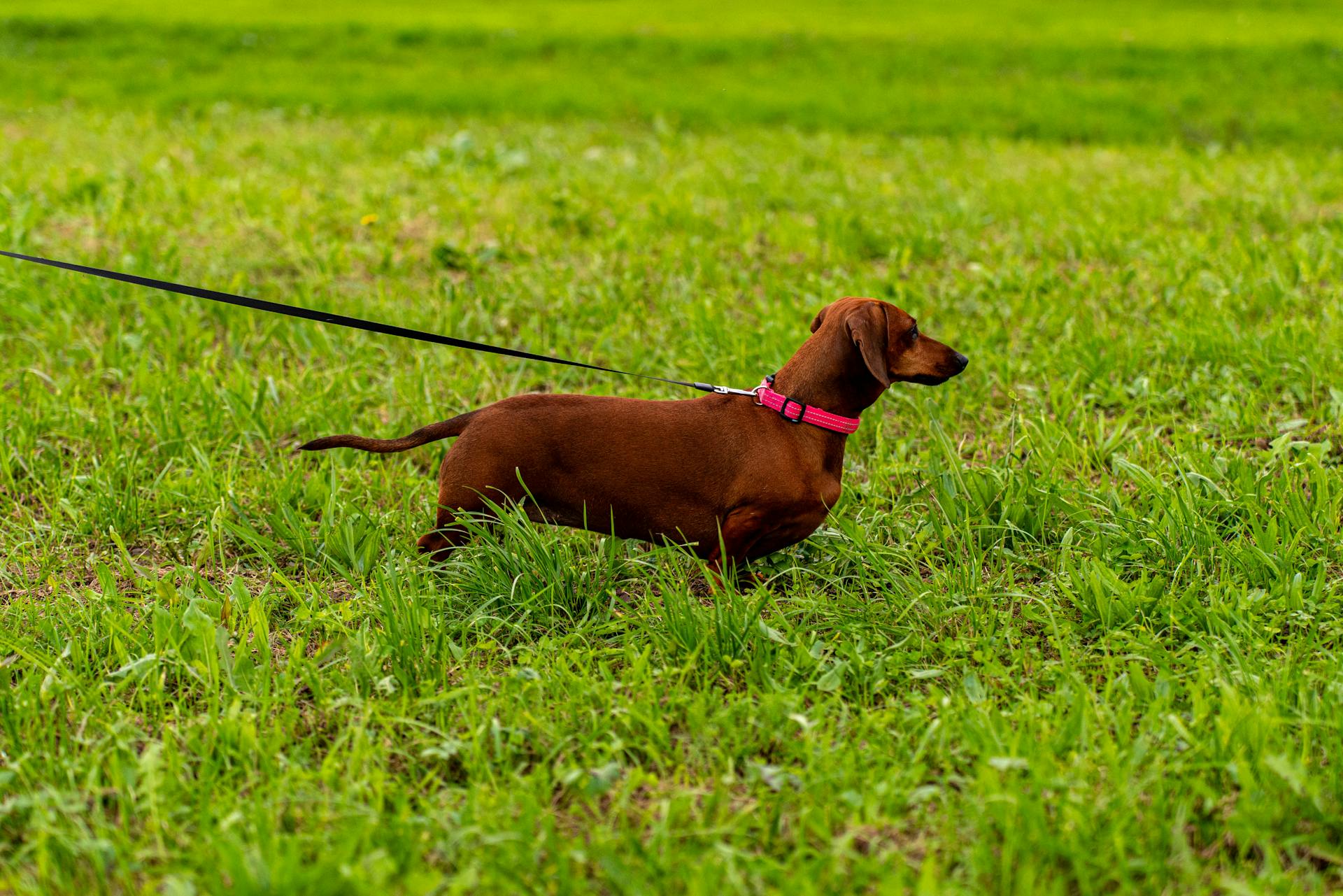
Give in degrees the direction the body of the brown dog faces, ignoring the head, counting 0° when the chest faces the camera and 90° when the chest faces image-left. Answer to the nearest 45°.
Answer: approximately 270°
